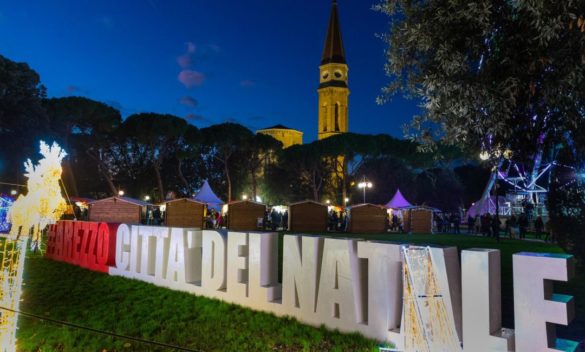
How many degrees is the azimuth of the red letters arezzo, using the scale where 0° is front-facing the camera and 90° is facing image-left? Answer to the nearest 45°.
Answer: approximately 45°

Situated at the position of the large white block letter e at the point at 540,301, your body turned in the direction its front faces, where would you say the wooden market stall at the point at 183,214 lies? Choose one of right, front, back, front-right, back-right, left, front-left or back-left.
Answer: right

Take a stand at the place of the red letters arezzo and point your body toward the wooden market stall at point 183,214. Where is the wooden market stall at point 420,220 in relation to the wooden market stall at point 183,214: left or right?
right

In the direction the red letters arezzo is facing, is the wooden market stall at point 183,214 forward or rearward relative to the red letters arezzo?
rearward

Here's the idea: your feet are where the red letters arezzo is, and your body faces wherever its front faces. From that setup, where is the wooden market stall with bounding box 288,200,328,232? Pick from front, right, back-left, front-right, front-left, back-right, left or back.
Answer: back

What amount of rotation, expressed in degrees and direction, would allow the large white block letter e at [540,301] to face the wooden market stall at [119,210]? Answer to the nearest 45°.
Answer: approximately 90° to its right
